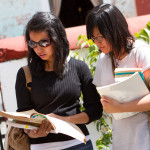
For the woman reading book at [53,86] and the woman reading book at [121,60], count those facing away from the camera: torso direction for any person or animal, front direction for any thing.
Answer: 0

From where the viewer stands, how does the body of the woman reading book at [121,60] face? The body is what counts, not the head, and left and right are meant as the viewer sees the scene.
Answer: facing the viewer and to the left of the viewer

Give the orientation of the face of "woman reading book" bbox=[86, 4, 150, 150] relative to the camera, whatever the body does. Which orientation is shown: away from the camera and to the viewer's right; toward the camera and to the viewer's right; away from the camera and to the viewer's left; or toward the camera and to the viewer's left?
toward the camera and to the viewer's left

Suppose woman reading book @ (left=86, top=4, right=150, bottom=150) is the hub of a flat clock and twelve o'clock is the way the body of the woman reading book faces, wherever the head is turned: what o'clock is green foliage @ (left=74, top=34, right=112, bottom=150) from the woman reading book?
The green foliage is roughly at 4 o'clock from the woman reading book.
